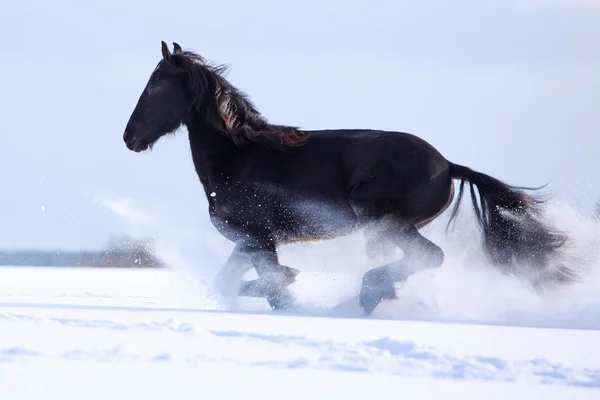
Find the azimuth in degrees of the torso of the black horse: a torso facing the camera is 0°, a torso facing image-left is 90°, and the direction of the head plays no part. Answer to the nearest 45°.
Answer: approximately 90°
